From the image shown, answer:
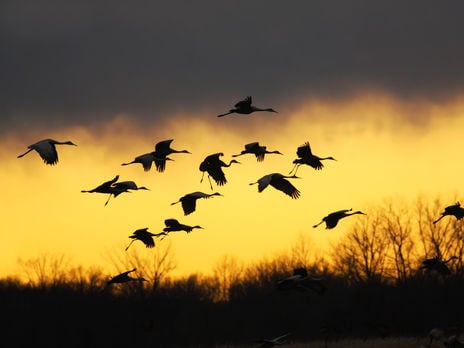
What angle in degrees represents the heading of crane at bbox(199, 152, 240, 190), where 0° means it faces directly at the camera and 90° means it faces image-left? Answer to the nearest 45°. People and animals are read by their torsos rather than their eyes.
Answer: approximately 270°

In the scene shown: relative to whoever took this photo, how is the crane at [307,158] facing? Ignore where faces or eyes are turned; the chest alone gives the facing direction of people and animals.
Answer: facing to the right of the viewer

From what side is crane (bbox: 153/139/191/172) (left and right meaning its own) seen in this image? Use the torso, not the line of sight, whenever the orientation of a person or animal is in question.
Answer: right

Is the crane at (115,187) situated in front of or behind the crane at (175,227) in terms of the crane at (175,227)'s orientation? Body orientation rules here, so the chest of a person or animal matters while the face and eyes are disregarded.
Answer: behind

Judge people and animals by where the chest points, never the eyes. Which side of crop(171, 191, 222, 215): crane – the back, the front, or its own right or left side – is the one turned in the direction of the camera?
right

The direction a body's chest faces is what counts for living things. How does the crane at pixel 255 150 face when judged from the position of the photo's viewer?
facing to the right of the viewer

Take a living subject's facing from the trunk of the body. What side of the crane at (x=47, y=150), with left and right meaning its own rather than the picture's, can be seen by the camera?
right

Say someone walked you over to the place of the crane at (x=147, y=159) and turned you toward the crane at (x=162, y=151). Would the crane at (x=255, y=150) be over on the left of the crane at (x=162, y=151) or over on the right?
right
